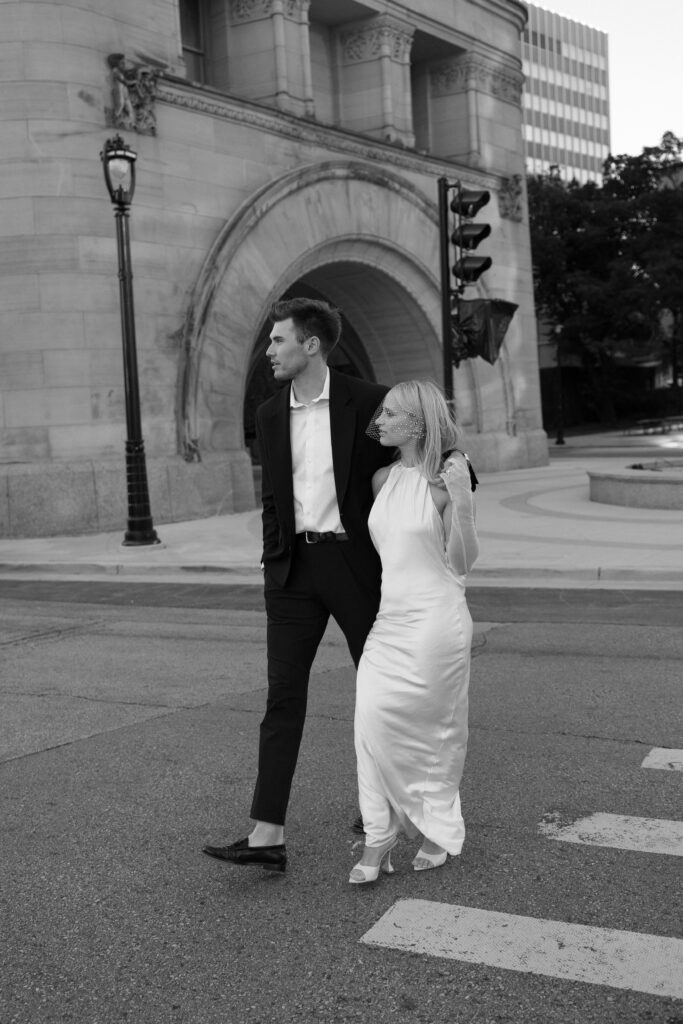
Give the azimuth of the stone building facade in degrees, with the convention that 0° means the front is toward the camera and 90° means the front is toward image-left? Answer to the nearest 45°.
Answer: approximately 315°

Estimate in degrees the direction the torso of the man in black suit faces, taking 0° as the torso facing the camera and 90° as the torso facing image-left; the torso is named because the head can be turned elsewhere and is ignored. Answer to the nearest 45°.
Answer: approximately 45°

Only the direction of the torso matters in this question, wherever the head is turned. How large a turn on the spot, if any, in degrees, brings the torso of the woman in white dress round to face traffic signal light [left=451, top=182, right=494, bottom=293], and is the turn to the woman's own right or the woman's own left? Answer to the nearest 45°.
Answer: approximately 135° to the woman's own right

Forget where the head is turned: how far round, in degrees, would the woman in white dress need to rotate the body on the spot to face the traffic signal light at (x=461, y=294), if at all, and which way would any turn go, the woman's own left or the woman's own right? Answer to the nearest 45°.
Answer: approximately 135° to the woman's own right

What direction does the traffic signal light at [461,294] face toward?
to the viewer's right
